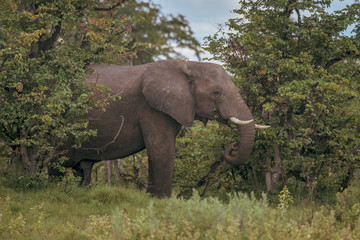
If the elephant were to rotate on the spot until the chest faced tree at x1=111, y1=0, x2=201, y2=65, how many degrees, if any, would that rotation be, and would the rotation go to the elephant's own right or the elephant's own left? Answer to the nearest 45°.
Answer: approximately 90° to the elephant's own left

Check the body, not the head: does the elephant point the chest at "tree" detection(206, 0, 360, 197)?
yes

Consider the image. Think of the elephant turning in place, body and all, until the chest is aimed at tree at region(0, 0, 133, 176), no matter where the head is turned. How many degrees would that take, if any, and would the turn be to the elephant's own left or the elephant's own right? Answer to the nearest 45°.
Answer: approximately 135° to the elephant's own right

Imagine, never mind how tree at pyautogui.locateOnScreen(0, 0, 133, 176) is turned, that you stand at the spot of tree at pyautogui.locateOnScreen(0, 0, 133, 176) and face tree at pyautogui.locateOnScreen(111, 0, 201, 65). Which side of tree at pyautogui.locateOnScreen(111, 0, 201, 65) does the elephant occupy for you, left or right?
right

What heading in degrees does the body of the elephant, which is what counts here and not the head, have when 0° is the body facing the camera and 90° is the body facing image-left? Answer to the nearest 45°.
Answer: approximately 270°
